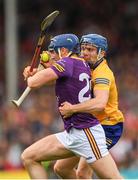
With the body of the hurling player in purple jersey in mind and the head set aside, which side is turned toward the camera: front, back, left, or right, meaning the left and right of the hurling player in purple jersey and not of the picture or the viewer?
left

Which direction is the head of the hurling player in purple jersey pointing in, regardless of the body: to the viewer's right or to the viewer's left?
to the viewer's left

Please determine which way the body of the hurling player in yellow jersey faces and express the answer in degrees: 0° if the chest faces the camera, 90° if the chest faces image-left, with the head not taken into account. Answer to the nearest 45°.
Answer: approximately 90°
